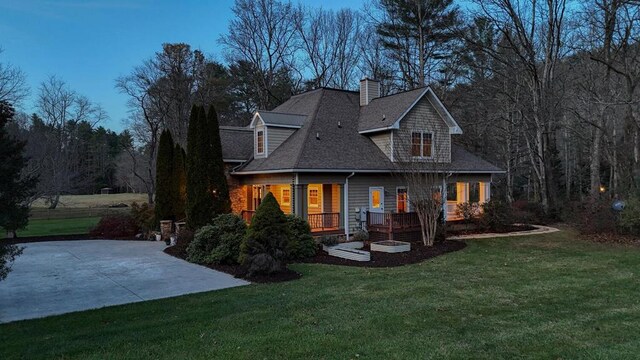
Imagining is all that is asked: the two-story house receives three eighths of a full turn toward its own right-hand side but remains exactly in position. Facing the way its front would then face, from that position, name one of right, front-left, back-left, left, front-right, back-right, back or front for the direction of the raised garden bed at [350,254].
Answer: back

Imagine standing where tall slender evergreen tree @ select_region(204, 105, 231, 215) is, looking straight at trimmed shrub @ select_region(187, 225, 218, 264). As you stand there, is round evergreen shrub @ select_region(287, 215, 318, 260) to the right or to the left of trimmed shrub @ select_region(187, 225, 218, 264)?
left

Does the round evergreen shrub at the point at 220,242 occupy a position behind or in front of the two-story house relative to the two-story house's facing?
in front

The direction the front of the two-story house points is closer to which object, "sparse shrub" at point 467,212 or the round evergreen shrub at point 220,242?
the round evergreen shrub

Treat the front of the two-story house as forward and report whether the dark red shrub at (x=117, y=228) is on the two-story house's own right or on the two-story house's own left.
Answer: on the two-story house's own right

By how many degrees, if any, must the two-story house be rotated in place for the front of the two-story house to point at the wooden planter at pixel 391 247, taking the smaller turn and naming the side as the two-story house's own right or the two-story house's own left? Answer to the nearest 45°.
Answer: approximately 45° to the two-story house's own left

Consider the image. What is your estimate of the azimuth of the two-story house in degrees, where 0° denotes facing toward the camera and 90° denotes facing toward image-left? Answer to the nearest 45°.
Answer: approximately 45°

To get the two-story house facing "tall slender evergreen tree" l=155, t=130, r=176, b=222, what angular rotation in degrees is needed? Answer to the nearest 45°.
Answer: approximately 45° to its right

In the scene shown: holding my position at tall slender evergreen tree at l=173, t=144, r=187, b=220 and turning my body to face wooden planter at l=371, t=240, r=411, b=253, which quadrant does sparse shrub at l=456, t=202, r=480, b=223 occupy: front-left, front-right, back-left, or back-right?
front-left

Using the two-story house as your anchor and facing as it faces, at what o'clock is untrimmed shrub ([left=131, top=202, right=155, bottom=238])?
The untrimmed shrub is roughly at 2 o'clock from the two-story house.
